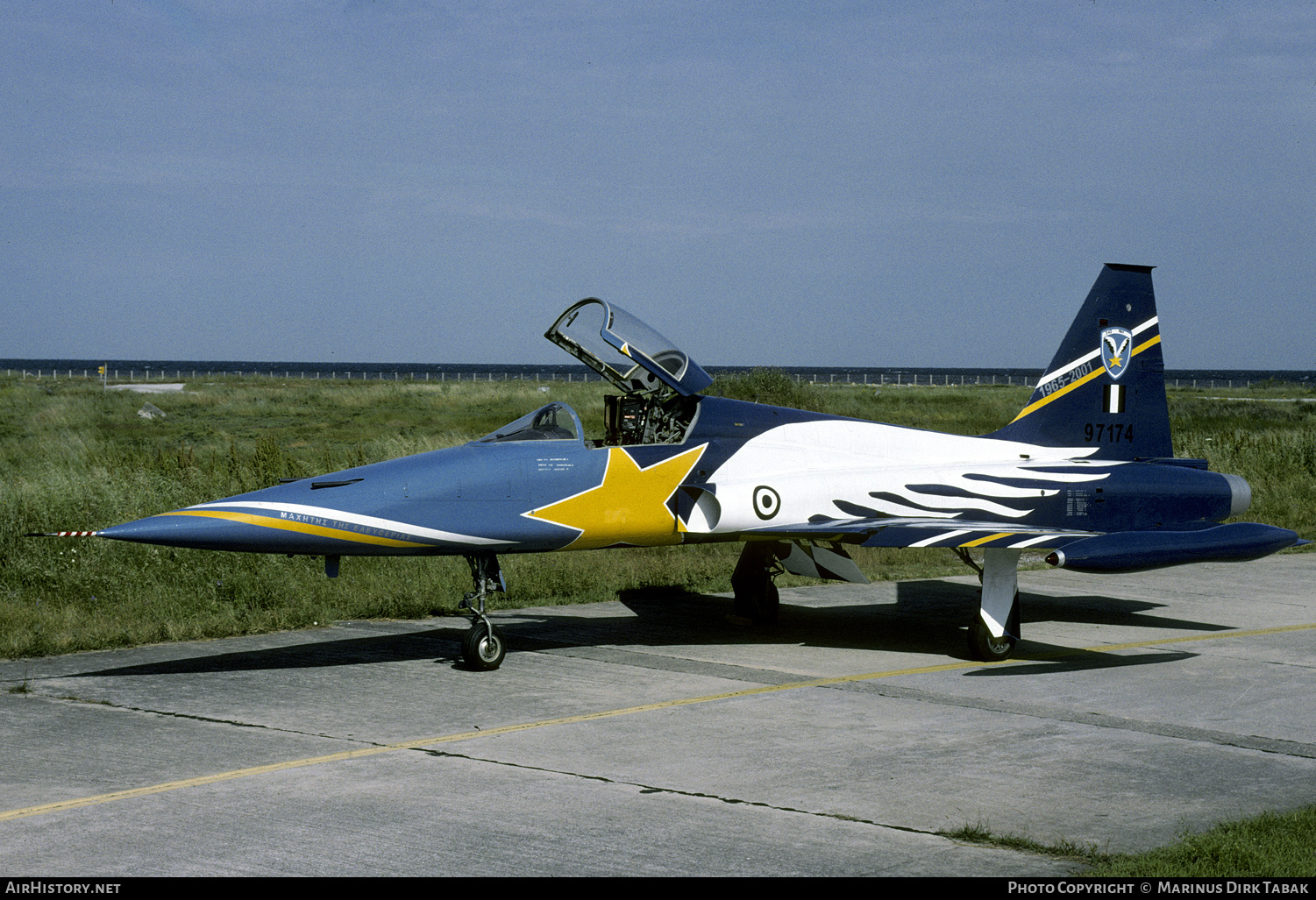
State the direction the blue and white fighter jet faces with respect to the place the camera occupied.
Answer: facing the viewer and to the left of the viewer
